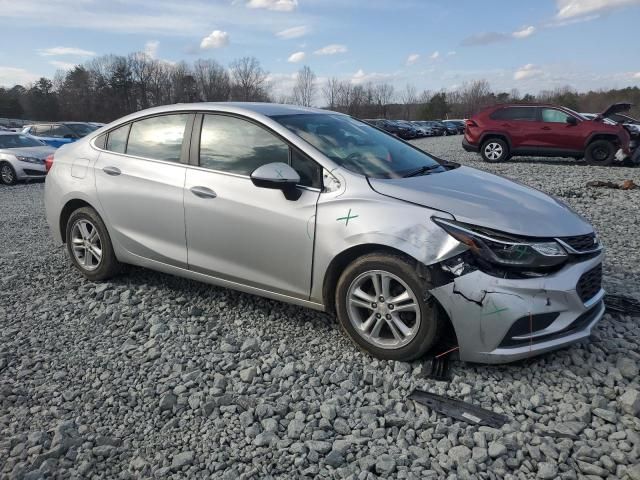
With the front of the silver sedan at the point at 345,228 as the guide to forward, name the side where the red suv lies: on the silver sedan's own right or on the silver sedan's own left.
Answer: on the silver sedan's own left

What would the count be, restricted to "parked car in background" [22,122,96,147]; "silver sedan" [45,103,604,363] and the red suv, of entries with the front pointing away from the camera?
0

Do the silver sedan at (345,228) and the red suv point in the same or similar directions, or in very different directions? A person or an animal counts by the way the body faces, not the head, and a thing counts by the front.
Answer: same or similar directions

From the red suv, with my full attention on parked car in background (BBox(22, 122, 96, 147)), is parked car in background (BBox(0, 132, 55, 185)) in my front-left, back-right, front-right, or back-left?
front-left

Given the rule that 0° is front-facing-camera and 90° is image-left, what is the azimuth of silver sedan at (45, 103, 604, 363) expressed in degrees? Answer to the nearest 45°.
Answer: approximately 315°

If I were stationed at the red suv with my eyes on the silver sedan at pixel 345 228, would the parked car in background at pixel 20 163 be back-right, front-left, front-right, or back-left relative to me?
front-right

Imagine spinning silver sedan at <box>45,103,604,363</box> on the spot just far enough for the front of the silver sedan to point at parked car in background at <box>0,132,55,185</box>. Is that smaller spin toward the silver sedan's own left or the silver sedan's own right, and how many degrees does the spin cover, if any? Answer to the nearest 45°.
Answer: approximately 180°

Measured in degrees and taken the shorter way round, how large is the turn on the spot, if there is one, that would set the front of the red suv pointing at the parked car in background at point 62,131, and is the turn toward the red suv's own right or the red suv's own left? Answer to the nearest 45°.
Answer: approximately 180°

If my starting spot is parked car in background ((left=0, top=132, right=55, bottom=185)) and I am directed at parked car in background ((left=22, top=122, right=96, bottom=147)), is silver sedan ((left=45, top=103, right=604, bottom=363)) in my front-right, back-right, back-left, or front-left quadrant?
back-right

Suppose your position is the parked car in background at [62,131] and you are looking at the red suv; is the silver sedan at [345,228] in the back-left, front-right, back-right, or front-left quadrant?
front-right

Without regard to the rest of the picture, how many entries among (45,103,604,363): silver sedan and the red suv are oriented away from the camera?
0

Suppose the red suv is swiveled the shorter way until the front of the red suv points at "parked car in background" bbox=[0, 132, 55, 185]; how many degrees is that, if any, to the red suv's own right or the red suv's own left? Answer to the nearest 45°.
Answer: approximately 135° to the red suv's own right

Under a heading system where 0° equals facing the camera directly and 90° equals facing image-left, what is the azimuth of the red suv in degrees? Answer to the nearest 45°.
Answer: approximately 270°
